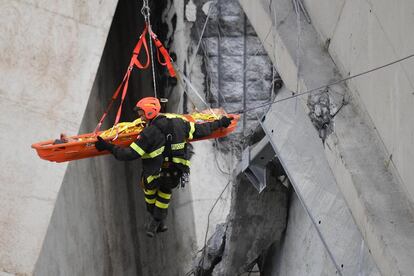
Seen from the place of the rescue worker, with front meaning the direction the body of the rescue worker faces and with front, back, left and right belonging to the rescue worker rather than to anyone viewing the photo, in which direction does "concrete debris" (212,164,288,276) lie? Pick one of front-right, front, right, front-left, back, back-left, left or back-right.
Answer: right

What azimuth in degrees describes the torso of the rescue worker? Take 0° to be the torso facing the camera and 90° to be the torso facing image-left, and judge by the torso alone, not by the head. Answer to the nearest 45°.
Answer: approximately 135°

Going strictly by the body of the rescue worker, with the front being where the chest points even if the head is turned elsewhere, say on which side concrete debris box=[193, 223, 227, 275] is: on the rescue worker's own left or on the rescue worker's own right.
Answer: on the rescue worker's own right
